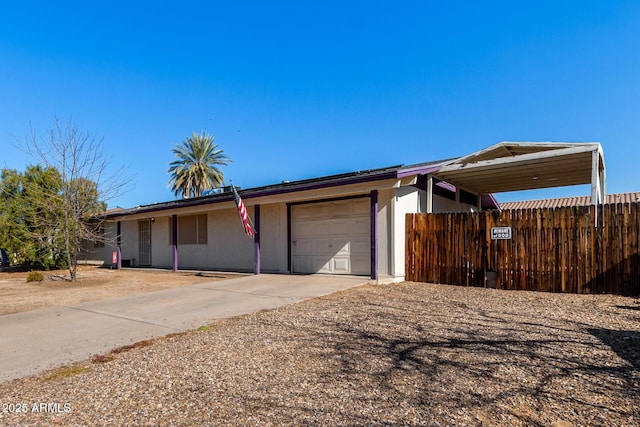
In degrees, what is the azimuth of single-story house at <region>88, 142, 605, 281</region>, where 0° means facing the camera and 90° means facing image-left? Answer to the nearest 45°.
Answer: approximately 45°

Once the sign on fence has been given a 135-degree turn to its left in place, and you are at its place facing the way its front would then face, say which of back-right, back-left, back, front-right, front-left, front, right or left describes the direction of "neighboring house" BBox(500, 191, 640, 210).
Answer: front-left

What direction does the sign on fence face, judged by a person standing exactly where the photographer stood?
facing the viewer

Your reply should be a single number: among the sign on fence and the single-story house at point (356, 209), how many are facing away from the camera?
0
